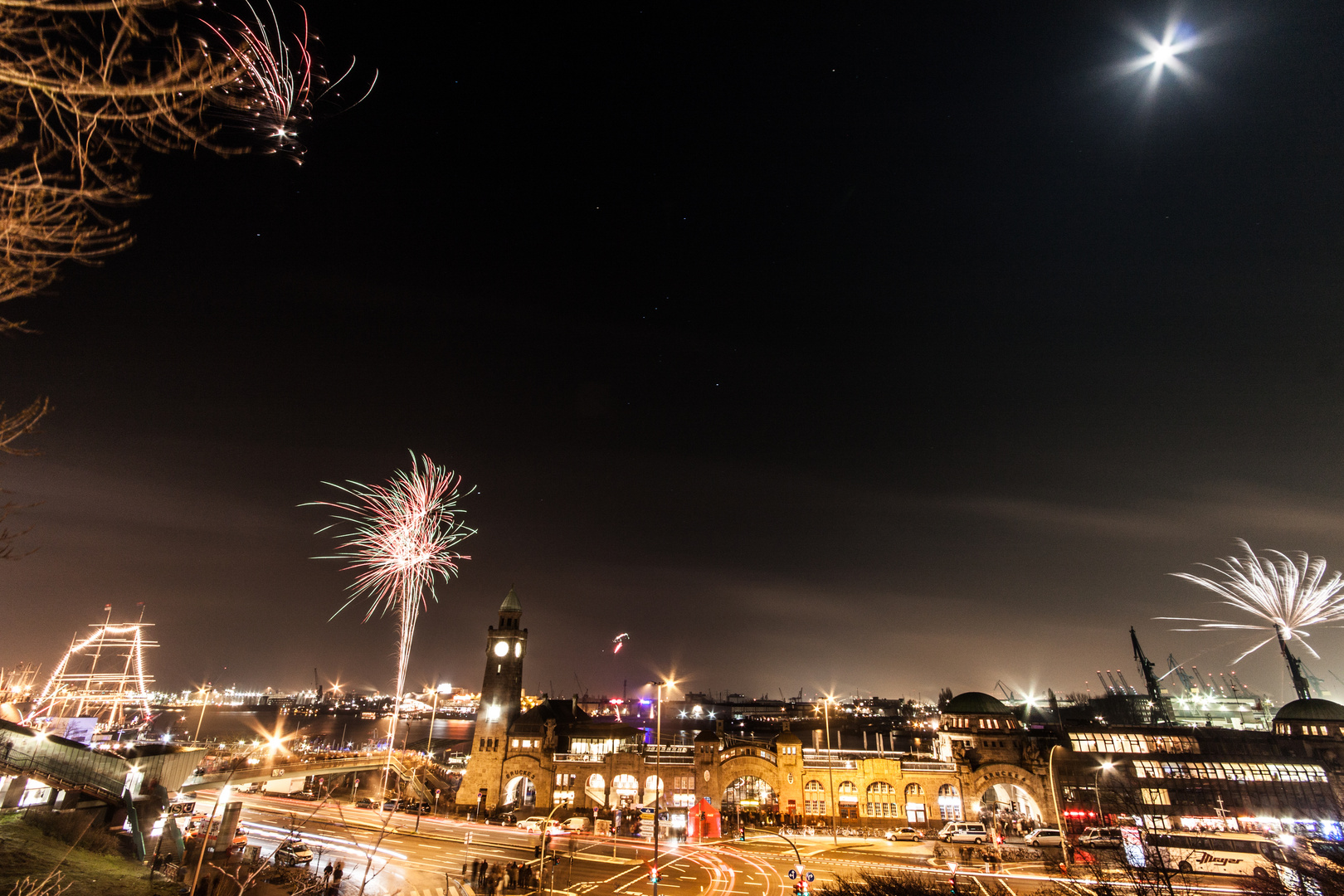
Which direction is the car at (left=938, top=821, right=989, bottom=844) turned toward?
to the viewer's left

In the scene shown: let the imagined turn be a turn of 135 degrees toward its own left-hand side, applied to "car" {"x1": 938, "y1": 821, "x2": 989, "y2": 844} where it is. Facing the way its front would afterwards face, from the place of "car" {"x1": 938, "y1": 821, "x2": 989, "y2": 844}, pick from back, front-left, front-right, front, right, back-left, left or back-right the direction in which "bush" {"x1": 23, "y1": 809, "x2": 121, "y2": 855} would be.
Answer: right

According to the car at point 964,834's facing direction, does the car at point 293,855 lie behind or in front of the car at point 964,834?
in front

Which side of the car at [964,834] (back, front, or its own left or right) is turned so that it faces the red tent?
front

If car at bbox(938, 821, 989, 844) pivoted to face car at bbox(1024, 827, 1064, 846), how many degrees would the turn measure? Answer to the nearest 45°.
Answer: approximately 180°

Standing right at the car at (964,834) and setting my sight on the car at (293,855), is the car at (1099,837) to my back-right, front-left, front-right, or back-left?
back-left

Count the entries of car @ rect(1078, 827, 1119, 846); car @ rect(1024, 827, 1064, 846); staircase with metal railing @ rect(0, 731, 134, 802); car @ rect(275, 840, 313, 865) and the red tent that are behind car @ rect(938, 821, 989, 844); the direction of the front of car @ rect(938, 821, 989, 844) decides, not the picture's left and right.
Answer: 2

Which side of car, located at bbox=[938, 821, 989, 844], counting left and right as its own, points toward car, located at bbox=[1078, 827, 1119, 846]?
back

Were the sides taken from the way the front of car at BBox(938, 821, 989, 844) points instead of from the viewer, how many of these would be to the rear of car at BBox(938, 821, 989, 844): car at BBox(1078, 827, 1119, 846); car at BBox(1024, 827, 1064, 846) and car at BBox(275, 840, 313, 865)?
2

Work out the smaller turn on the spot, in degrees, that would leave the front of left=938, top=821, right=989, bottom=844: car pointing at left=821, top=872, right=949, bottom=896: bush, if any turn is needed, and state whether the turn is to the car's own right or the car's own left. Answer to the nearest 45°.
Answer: approximately 90° to the car's own left

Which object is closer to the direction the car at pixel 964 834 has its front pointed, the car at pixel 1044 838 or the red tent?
the red tent
